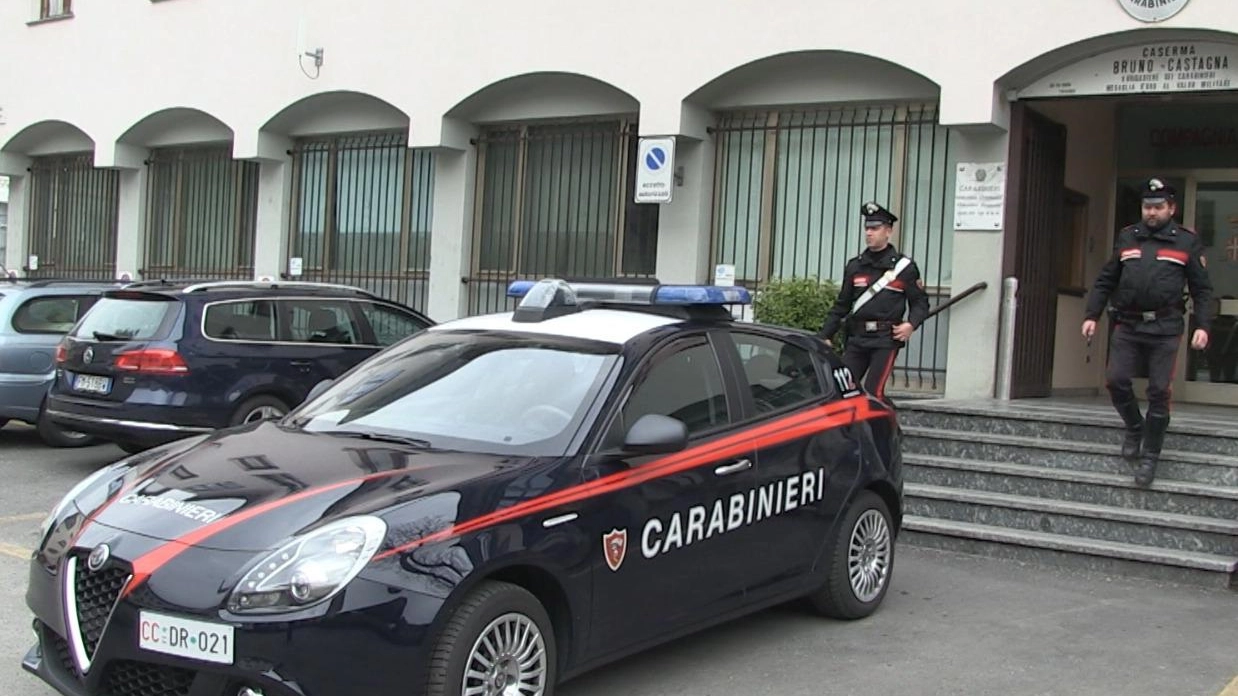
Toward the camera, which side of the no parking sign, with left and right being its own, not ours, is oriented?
front

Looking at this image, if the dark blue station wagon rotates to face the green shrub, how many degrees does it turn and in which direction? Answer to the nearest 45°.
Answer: approximately 45° to its right

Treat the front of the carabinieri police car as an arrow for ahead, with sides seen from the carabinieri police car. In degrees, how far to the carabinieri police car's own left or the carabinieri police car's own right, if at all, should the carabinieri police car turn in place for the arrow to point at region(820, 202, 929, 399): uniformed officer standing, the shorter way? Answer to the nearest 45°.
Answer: approximately 180°

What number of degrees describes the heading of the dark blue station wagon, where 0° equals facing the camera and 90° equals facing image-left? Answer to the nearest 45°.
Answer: approximately 225°

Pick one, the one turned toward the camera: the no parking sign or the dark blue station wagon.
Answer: the no parking sign

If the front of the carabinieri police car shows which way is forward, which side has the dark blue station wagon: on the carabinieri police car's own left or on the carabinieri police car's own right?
on the carabinieri police car's own right

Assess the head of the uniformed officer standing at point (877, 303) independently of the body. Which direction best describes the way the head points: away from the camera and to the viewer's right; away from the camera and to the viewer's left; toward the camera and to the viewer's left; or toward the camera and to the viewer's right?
toward the camera and to the viewer's left

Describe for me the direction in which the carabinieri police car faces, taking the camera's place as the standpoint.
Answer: facing the viewer and to the left of the viewer

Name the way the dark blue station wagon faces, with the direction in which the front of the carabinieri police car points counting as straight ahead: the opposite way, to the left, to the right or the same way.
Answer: the opposite way

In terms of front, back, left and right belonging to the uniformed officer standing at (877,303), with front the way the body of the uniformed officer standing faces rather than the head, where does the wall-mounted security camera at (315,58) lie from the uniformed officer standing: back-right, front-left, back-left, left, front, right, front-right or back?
right

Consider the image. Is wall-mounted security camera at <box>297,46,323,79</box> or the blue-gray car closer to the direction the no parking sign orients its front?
the blue-gray car

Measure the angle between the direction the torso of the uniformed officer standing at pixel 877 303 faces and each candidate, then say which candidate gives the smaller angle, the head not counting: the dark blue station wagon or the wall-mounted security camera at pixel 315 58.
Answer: the dark blue station wagon

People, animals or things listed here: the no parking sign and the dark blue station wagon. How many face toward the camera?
1
